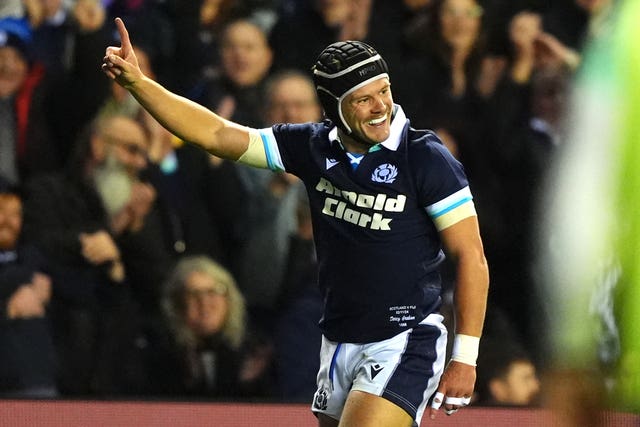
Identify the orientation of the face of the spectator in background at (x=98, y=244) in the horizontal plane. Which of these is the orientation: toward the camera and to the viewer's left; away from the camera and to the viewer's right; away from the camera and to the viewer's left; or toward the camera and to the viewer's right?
toward the camera and to the viewer's right

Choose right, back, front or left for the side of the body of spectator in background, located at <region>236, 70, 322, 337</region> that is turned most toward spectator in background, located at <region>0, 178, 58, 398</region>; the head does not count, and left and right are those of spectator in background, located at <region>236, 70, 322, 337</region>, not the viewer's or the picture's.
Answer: right

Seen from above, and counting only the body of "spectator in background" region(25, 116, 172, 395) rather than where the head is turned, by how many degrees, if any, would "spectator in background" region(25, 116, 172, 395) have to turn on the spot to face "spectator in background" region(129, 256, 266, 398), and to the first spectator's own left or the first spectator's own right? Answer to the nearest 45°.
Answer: approximately 45° to the first spectator's own left

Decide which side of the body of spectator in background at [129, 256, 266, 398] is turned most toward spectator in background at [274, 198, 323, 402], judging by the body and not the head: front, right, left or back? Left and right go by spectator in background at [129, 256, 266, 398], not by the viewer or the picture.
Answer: left
